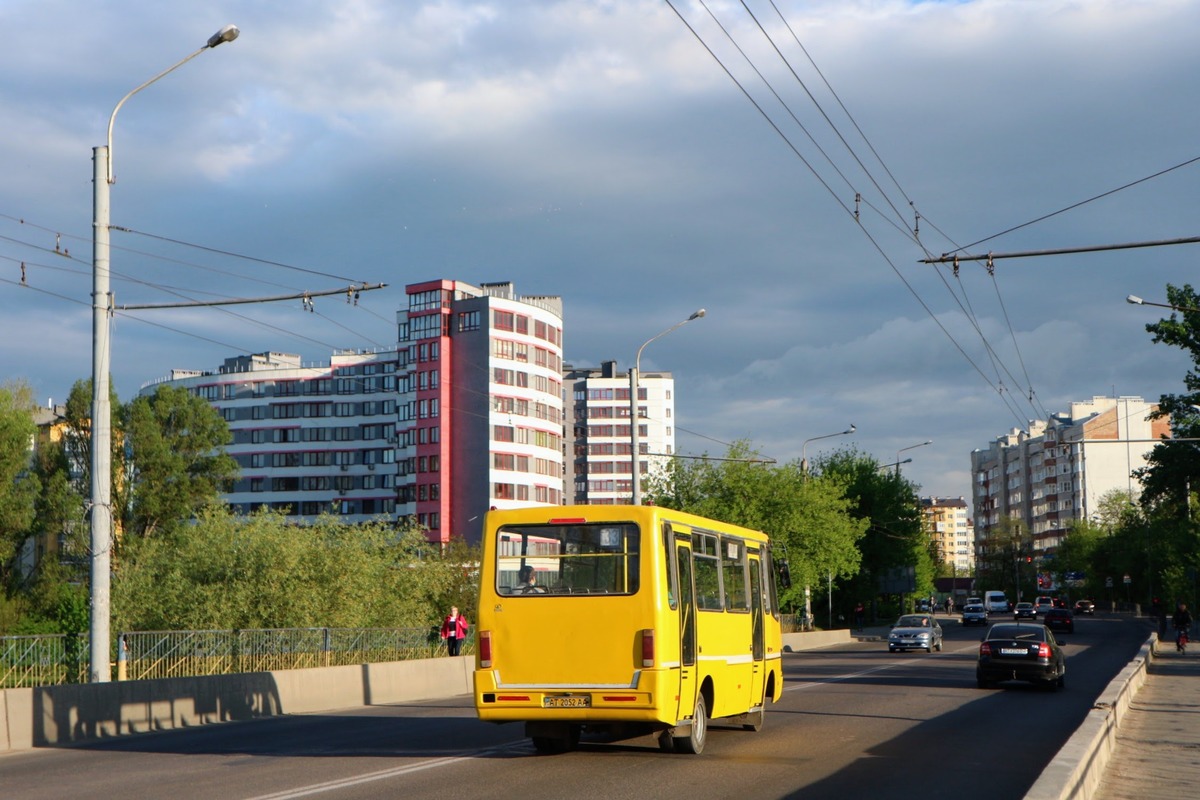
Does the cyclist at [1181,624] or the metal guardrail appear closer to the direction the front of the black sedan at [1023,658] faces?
the cyclist

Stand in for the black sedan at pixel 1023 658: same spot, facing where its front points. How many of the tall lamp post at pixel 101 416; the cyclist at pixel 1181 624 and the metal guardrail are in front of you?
1

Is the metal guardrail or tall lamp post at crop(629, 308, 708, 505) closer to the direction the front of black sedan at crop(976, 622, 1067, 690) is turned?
the tall lamp post

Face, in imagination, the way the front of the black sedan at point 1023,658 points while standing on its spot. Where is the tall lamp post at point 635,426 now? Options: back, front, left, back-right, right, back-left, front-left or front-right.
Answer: front-left

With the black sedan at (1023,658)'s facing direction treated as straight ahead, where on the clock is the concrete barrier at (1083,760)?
The concrete barrier is roughly at 6 o'clock from the black sedan.

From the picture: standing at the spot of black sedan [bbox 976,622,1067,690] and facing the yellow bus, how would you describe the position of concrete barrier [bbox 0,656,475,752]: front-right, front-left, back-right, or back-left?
front-right

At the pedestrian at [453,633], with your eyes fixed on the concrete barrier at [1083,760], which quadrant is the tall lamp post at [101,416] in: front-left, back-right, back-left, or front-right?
front-right

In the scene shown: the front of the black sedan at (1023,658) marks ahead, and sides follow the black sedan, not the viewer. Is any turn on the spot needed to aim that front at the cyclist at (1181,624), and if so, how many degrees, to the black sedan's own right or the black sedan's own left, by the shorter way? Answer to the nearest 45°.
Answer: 0° — it already faces them

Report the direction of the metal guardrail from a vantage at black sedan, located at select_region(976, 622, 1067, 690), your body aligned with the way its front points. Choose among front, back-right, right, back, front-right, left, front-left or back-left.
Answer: back-left

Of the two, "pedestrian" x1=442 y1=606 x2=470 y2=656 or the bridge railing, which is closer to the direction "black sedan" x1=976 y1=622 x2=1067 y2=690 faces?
the pedestrian

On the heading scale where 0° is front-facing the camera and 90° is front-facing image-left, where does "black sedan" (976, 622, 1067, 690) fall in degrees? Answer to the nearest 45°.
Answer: approximately 180°
